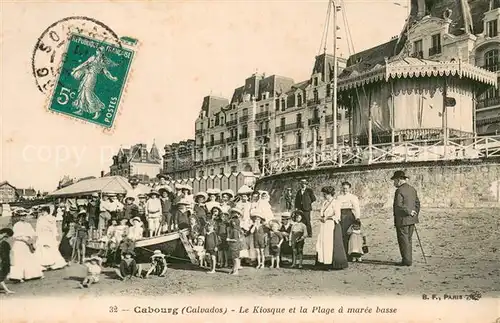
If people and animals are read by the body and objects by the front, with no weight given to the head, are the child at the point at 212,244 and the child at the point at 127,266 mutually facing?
no

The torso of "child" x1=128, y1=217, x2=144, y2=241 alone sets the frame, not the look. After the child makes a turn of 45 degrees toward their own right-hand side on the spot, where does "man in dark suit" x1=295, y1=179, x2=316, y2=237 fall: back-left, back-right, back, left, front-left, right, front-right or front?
back-left

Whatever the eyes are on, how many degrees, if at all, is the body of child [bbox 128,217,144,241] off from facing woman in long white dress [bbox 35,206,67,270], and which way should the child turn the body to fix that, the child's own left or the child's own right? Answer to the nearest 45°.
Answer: approximately 90° to the child's own right

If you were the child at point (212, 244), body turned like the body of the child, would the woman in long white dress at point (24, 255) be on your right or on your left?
on your right

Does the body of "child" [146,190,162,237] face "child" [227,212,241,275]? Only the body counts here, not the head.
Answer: no

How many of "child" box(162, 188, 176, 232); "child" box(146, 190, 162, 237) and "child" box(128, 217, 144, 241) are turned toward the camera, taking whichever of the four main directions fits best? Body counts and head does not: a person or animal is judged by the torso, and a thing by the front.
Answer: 3

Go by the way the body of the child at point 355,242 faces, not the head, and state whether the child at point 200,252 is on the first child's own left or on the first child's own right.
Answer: on the first child's own right

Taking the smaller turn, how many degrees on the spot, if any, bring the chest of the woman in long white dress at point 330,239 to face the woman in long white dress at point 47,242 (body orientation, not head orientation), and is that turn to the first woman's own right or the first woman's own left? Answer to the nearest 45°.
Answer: approximately 45° to the first woman's own right

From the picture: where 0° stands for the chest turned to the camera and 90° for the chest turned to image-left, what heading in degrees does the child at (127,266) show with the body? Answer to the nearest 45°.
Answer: approximately 0°

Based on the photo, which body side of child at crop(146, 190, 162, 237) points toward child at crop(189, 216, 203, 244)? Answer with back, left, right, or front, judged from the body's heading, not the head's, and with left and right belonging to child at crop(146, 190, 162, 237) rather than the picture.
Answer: left

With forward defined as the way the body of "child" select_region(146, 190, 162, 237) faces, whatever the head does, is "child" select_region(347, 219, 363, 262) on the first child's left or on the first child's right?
on the first child's left

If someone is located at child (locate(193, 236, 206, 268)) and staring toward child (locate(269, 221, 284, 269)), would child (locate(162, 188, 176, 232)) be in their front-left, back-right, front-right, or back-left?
back-left

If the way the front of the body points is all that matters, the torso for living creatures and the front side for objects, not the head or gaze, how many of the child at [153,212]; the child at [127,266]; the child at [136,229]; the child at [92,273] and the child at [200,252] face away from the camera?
0

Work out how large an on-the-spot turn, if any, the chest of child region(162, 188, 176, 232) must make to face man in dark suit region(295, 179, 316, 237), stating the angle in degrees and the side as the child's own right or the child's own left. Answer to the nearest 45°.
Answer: approximately 90° to the child's own left

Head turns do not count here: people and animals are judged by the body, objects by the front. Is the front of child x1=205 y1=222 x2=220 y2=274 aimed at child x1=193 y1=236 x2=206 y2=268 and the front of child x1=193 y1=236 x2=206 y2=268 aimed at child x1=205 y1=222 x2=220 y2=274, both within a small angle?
no

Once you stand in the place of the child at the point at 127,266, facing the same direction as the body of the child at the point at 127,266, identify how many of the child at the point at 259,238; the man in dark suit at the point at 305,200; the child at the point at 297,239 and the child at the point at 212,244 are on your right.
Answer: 0

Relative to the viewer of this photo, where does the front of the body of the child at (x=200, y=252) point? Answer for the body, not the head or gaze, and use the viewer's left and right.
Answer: facing the viewer

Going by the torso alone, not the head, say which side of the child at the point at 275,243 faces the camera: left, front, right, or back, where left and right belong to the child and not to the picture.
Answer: front

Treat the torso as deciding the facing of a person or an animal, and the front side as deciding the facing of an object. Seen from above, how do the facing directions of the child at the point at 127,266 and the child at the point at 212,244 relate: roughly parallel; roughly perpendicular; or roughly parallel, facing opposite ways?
roughly parallel

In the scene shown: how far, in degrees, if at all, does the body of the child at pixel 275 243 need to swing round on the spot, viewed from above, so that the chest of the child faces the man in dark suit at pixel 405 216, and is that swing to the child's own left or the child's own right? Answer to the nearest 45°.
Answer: approximately 90° to the child's own left

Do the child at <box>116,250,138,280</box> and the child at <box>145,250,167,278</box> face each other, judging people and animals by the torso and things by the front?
no

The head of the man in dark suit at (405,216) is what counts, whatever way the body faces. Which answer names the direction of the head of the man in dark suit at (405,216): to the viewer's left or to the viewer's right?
to the viewer's left

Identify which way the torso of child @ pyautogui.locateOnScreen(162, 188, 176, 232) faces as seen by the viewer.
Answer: toward the camera
